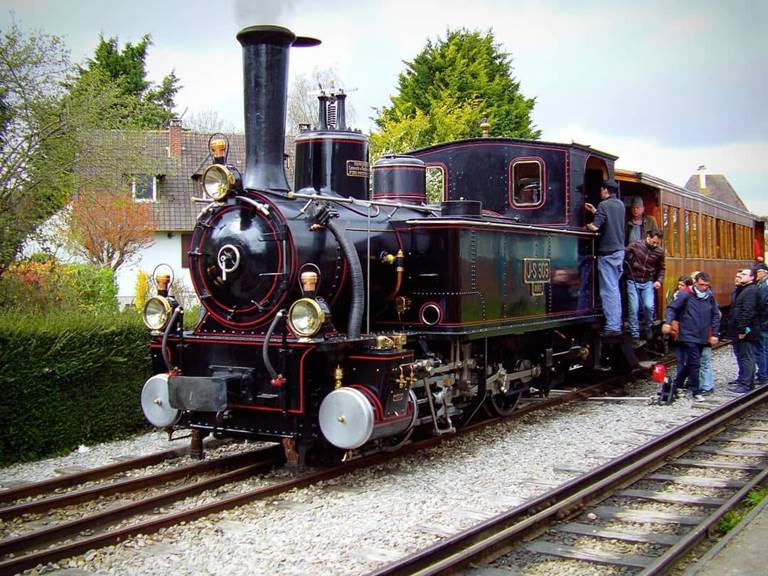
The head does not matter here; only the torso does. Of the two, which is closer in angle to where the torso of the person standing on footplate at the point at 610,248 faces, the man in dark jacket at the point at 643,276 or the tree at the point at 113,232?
the tree

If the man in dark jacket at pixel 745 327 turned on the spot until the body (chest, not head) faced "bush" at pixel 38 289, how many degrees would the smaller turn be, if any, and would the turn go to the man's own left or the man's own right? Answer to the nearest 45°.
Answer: approximately 45° to the man's own left

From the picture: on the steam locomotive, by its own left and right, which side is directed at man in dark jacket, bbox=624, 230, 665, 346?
back

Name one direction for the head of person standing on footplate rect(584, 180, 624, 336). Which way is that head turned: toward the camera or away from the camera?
away from the camera

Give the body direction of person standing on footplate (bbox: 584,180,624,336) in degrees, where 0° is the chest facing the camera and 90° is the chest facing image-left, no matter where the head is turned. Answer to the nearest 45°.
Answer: approximately 135°

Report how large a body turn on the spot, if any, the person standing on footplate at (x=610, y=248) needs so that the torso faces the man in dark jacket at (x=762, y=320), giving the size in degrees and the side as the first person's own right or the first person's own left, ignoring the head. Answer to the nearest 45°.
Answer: approximately 90° to the first person's own right

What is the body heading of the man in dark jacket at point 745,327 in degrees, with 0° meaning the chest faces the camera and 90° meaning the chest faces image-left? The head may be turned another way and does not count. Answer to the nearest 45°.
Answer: approximately 90°
